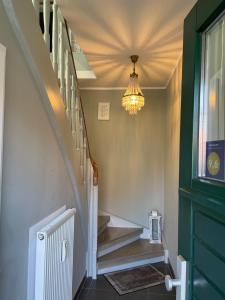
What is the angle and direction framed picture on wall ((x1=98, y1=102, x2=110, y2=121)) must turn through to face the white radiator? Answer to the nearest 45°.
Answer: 0° — it already faces it

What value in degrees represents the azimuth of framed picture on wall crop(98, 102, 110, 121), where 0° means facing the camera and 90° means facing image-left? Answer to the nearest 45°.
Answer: approximately 0°

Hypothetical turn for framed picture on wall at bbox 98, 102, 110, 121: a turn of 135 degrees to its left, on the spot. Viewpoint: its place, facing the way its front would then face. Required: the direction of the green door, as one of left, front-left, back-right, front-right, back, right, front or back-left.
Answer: back-right
